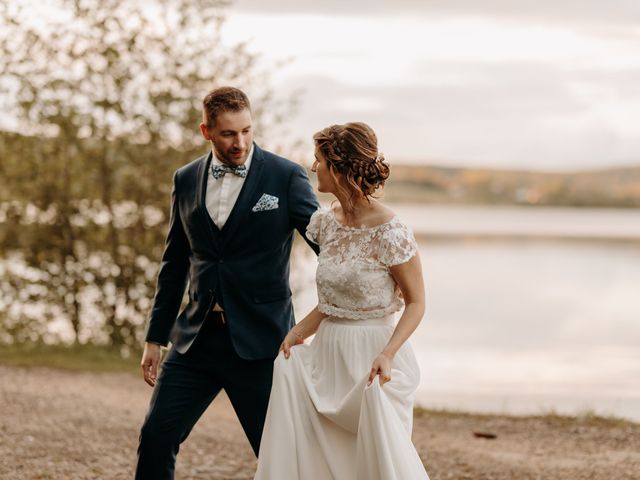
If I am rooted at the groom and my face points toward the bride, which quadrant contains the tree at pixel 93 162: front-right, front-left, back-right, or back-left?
back-left

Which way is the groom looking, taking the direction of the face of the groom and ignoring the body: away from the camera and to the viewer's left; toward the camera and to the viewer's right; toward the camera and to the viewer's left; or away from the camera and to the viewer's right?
toward the camera and to the viewer's right

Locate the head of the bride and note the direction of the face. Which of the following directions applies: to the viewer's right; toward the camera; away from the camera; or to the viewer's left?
to the viewer's left

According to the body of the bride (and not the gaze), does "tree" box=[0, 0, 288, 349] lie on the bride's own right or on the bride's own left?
on the bride's own right

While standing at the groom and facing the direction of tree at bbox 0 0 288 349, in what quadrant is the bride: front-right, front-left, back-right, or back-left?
back-right

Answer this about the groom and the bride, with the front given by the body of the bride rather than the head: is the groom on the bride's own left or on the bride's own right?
on the bride's own right

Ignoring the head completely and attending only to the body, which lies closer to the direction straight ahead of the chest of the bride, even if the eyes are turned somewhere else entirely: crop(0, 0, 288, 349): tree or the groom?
the groom

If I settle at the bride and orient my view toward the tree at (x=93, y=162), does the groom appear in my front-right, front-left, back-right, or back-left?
front-left

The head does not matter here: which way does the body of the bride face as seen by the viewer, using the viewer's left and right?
facing the viewer and to the left of the viewer
